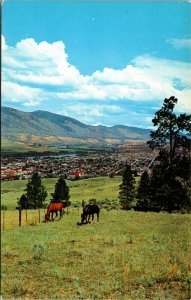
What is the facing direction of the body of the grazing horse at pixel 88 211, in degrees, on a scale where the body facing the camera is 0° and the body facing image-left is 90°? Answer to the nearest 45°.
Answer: approximately 45°

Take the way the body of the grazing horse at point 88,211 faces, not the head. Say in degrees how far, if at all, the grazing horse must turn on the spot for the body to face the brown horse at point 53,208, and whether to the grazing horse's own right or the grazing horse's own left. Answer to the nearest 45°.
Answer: approximately 45° to the grazing horse's own right

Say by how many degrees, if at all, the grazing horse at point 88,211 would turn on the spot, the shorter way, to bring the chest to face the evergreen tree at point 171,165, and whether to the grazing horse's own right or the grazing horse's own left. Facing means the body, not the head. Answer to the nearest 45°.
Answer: approximately 135° to the grazing horse's own left

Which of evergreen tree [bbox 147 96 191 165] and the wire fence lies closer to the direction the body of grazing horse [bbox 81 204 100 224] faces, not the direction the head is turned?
the wire fence

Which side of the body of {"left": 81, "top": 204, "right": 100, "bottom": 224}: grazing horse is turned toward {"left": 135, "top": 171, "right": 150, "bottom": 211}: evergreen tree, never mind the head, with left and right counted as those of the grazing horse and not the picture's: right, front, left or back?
back

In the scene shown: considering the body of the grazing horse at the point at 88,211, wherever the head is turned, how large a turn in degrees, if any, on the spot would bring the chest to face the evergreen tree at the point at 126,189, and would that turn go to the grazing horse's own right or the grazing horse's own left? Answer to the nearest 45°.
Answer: approximately 135° to the grazing horse's own right

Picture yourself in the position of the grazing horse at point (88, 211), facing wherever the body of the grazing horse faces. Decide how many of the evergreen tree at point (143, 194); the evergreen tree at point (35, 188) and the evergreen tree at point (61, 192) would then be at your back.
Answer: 1
